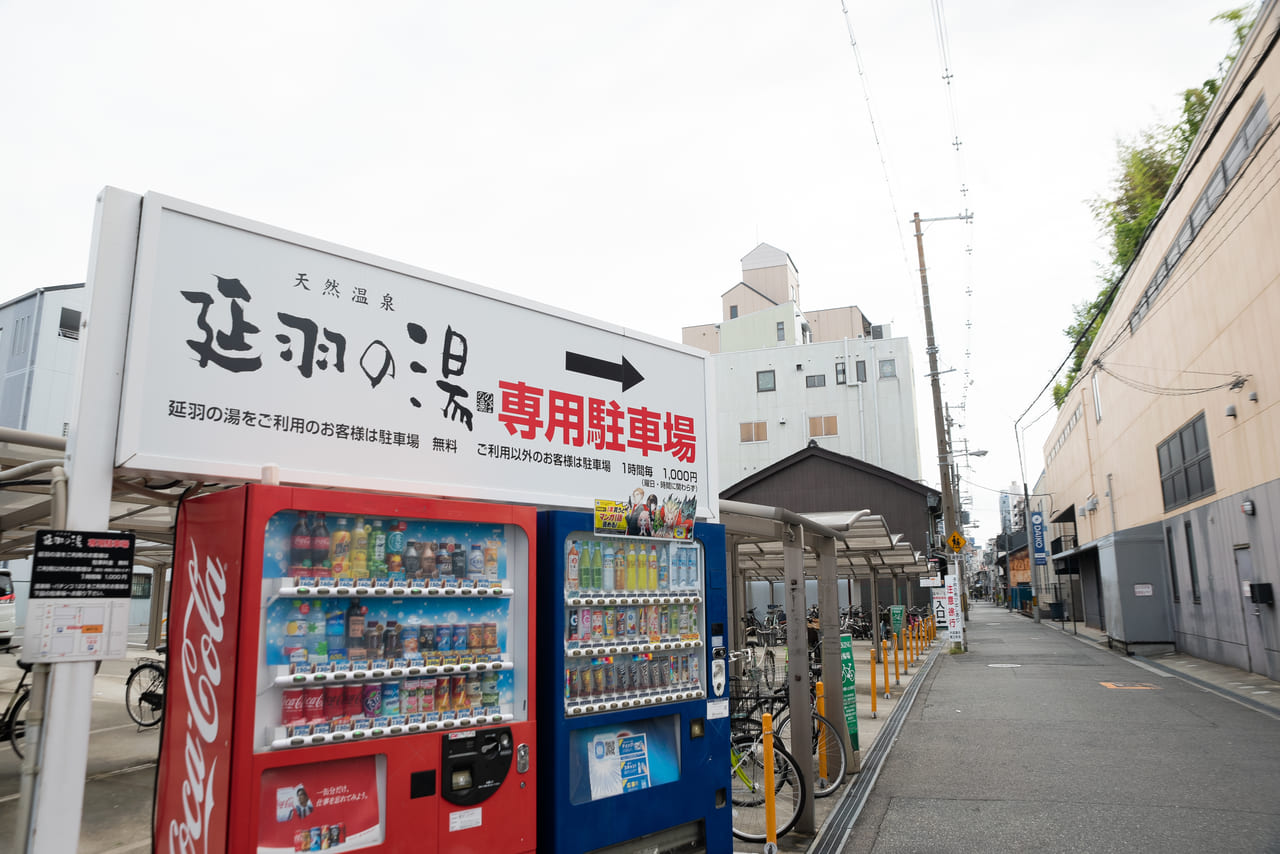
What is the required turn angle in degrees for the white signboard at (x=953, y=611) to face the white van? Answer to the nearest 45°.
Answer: approximately 45° to its right

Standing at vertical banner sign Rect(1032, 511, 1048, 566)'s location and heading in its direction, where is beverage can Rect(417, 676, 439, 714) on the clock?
The beverage can is roughly at 12 o'clock from the vertical banner sign.

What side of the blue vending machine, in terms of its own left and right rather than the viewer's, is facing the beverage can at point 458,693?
right

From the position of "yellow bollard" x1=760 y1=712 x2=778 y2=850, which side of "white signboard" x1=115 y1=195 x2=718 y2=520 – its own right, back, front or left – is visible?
left

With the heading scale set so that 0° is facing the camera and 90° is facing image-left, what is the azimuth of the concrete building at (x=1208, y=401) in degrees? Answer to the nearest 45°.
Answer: approximately 45°

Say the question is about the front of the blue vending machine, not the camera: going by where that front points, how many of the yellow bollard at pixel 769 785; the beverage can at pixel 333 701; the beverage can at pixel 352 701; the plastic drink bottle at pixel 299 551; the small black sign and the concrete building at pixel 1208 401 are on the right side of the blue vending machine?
4

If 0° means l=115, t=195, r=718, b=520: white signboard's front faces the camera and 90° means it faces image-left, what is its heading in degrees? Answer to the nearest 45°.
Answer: approximately 315°

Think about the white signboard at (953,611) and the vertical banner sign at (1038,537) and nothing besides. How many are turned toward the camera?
2

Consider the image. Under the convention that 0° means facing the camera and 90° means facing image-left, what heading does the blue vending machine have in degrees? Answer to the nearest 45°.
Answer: approximately 315°

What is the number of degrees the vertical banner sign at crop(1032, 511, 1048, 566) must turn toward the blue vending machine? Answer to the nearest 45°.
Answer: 0° — it already faces it

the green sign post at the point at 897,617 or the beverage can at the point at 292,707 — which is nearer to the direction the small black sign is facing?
the beverage can

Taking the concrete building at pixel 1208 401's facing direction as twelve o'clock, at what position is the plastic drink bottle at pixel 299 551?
The plastic drink bottle is roughly at 11 o'clock from the concrete building.

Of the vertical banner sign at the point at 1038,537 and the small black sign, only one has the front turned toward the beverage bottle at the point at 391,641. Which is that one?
the vertical banner sign

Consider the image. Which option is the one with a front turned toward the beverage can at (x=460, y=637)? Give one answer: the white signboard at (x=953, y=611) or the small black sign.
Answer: the white signboard
